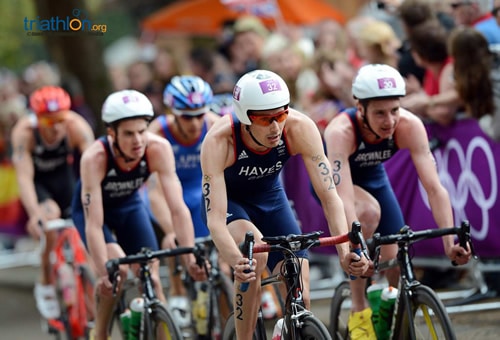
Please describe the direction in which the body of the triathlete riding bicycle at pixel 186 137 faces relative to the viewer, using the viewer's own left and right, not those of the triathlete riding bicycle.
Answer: facing the viewer

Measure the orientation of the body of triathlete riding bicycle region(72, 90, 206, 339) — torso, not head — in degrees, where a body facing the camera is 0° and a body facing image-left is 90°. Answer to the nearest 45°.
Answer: approximately 315°

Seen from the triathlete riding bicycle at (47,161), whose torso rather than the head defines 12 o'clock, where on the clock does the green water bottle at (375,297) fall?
The green water bottle is roughly at 11 o'clock from the triathlete riding bicycle.

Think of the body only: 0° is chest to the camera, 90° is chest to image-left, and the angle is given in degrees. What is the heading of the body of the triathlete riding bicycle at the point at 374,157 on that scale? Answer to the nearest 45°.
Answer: approximately 315°

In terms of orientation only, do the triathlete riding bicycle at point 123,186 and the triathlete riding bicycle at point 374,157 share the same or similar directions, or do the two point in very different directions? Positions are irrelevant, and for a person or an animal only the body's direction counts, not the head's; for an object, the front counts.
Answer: same or similar directions

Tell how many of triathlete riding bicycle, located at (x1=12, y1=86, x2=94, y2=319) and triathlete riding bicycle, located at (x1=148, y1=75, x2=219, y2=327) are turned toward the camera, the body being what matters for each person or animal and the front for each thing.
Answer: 2

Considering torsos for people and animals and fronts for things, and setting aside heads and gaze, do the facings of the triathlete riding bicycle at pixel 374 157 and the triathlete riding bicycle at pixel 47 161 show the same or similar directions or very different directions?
same or similar directions

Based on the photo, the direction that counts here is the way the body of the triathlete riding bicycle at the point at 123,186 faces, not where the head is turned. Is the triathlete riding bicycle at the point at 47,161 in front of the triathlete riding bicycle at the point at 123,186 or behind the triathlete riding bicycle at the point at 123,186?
behind

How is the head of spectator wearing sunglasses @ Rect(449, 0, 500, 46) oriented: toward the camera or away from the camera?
toward the camera

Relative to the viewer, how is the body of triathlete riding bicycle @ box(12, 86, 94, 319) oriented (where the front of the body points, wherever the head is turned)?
toward the camera

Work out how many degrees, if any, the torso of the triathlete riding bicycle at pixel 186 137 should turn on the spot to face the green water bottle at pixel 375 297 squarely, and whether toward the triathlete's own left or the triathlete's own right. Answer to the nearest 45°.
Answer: approximately 45° to the triathlete's own left

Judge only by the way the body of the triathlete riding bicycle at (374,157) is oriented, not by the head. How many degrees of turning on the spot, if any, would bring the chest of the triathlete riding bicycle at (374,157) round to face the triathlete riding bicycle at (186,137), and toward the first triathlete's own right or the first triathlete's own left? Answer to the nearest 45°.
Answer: approximately 180°
